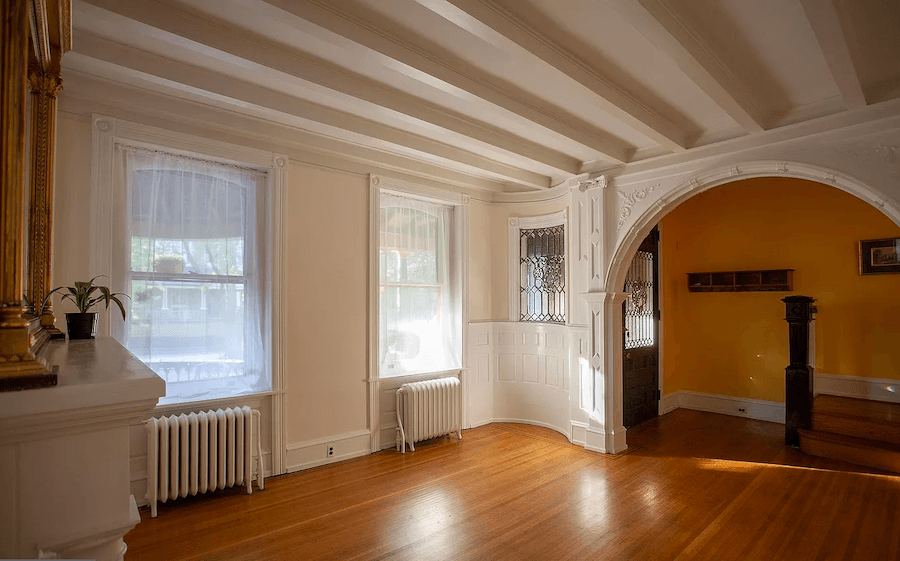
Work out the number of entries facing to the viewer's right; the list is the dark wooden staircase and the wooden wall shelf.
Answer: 0

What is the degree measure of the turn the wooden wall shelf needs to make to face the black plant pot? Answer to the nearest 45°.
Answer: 0° — it already faces it

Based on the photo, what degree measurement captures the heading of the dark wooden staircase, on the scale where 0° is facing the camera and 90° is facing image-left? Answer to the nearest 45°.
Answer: approximately 45°

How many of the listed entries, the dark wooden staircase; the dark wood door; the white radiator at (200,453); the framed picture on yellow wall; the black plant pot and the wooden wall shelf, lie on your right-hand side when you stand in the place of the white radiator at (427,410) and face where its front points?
2

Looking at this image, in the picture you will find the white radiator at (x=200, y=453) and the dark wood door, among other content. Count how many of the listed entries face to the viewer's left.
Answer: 0

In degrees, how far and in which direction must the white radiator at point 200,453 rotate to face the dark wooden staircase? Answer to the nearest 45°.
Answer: approximately 45° to its left

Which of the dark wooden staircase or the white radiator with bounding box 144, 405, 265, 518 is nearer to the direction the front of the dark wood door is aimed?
the dark wooden staircase

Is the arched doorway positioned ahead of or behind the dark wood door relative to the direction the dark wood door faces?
ahead

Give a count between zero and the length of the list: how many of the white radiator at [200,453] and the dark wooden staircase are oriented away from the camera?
0

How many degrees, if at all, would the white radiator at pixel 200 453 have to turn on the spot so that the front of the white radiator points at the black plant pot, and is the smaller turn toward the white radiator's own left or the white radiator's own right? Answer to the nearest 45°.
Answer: approximately 90° to the white radiator's own right

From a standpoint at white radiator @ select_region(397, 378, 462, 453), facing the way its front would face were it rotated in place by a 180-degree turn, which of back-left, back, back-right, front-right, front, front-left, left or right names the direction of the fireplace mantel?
back-left

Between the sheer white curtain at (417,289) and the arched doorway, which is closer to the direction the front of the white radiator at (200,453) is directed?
the arched doorway

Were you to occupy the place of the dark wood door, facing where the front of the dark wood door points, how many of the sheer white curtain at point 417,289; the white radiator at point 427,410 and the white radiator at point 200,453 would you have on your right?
3

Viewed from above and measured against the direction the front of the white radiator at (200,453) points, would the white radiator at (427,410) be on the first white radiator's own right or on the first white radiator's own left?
on the first white radiator's own left

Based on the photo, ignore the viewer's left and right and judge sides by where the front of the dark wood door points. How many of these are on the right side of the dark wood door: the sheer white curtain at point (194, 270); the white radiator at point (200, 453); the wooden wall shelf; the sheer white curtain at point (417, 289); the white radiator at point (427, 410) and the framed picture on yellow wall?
4

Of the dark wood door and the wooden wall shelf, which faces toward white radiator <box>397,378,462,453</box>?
the wooden wall shelf
